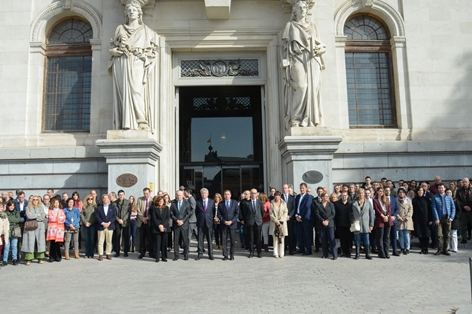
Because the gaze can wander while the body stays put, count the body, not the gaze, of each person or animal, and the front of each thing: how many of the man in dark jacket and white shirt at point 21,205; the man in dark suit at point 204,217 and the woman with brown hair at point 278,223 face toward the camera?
3

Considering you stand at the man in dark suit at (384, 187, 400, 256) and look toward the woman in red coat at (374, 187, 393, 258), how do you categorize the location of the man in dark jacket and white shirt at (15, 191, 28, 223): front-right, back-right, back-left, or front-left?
front-right

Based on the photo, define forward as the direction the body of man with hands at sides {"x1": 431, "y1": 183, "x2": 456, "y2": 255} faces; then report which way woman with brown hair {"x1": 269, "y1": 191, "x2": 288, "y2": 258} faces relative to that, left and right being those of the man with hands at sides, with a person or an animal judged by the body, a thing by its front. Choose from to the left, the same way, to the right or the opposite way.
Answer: the same way

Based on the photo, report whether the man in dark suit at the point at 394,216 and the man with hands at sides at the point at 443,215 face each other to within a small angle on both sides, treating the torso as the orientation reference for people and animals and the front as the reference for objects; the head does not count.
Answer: no

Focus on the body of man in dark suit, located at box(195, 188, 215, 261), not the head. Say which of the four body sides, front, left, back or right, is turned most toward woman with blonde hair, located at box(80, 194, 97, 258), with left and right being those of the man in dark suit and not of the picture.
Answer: right

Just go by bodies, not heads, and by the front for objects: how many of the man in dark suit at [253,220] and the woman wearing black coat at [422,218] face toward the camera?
2

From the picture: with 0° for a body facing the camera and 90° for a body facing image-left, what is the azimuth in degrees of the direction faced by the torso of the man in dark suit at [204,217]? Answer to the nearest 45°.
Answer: approximately 0°

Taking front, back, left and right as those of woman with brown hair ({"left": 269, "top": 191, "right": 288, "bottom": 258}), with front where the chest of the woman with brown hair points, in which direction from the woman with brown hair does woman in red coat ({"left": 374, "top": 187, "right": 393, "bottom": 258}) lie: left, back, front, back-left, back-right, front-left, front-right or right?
left

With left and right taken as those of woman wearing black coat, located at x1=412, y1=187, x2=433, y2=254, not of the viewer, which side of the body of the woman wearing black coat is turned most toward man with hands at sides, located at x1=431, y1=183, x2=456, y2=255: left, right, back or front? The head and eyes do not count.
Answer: left

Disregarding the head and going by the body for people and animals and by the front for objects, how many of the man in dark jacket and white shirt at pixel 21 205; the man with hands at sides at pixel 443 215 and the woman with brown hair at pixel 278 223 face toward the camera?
3

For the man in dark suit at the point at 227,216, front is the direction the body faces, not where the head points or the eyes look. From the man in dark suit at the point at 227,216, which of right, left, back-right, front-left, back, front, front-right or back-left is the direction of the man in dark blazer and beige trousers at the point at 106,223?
right

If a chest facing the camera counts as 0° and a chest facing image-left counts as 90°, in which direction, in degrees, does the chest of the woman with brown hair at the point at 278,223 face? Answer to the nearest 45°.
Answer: approximately 0°

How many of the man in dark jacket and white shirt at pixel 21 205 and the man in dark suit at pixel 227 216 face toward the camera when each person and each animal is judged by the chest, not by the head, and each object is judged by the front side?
2

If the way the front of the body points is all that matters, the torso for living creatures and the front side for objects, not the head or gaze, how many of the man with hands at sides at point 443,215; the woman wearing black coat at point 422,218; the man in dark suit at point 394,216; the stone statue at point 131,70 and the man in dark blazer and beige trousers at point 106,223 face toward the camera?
5

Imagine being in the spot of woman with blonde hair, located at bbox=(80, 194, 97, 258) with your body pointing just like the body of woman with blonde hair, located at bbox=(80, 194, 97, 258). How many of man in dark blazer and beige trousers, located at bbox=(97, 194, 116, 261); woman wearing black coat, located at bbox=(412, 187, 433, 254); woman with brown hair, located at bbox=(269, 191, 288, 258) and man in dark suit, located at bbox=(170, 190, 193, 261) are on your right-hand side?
0

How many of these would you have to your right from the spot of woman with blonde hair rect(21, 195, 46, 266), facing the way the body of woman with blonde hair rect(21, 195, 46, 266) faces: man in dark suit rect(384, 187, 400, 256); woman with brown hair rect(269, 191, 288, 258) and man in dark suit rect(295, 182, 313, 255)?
0

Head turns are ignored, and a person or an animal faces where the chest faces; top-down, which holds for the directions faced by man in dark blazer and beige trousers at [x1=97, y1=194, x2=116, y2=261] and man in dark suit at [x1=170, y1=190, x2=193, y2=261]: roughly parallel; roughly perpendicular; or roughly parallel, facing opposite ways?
roughly parallel

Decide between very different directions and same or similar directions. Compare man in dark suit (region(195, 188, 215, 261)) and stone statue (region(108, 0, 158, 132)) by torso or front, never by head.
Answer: same or similar directions

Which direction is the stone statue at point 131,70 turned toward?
toward the camera

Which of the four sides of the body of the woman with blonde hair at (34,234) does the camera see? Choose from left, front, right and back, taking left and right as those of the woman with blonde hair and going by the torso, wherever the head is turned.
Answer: front
